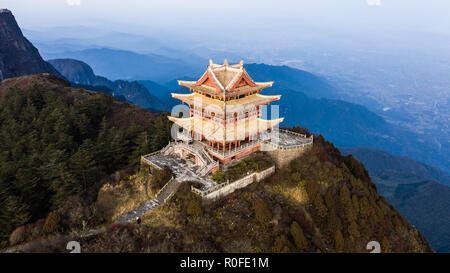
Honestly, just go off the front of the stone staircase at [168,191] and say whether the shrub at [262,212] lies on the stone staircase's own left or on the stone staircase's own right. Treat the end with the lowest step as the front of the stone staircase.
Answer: on the stone staircase's own left

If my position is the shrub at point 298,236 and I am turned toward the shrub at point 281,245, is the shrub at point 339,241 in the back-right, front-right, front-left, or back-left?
back-left

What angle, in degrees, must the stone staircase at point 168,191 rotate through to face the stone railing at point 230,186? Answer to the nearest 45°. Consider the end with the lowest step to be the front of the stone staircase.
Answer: approximately 135° to its left

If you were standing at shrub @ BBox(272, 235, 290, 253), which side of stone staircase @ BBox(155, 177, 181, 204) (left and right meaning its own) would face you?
left

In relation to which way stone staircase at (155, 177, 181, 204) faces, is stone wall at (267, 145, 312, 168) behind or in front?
behind

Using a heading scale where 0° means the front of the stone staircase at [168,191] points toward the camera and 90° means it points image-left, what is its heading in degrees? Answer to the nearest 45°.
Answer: approximately 45°

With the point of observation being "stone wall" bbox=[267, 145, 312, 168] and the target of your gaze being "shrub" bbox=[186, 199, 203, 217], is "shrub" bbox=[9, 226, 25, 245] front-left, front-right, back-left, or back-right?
front-right

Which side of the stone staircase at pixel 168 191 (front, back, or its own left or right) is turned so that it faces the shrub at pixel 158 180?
right

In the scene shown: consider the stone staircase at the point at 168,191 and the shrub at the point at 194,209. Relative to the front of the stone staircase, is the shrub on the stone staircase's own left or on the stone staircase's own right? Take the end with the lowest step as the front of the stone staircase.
on the stone staircase's own left

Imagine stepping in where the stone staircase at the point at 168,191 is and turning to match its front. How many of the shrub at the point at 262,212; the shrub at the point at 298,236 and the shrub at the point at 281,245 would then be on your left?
3

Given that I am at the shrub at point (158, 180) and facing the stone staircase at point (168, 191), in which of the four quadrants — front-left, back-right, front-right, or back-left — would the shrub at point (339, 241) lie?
front-left

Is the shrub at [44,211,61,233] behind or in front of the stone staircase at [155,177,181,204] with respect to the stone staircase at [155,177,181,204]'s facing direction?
in front
